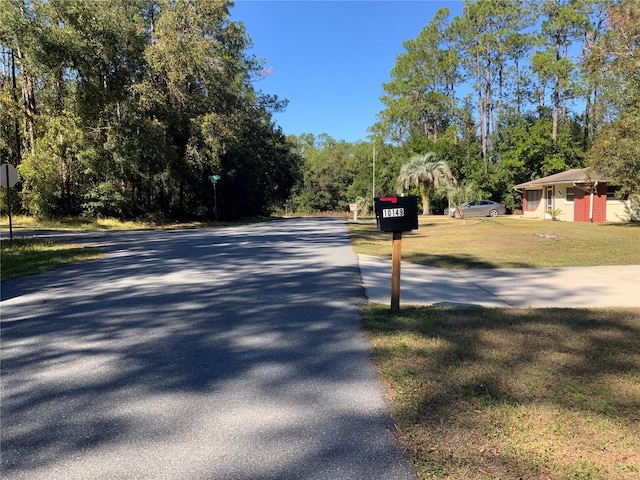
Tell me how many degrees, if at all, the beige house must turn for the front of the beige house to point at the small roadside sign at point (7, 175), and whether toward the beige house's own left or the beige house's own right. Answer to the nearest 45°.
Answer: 0° — it already faces it

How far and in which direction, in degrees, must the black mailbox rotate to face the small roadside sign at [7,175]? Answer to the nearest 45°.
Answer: approximately 45° to its right

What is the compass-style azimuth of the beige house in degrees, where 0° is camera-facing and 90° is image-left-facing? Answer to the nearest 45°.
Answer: approximately 45°

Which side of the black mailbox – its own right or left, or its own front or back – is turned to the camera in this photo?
left

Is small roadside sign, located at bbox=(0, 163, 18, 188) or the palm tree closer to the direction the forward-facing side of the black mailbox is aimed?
the small roadside sign

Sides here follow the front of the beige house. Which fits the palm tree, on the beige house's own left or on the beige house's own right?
on the beige house's own right
